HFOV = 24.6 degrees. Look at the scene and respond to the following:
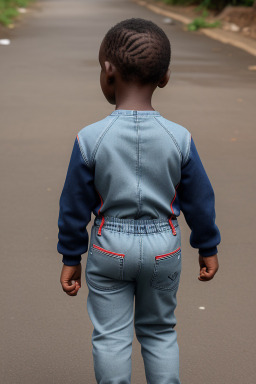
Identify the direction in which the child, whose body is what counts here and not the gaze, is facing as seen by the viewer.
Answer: away from the camera

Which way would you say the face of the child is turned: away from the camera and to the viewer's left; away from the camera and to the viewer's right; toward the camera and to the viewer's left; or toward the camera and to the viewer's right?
away from the camera and to the viewer's left
